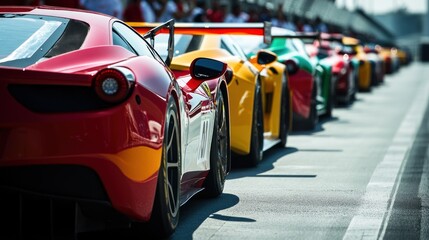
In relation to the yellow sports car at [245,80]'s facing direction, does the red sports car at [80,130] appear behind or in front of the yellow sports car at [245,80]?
behind

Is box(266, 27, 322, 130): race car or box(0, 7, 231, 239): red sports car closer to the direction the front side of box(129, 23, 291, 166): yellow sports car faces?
the race car
